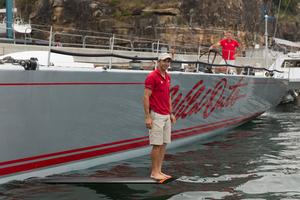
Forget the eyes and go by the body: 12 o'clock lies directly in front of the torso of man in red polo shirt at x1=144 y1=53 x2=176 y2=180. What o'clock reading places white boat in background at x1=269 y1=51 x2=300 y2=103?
The white boat in background is roughly at 8 o'clock from the man in red polo shirt.

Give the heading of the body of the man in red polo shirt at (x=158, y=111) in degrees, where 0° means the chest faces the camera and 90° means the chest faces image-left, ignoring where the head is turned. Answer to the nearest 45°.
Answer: approximately 315°
